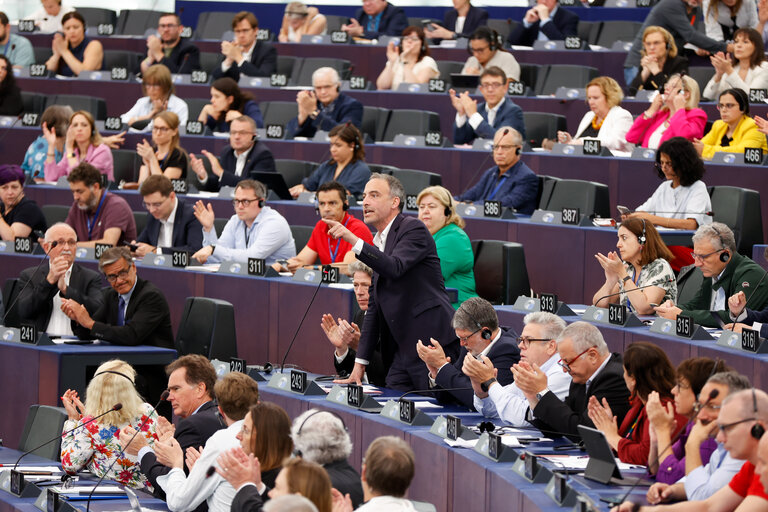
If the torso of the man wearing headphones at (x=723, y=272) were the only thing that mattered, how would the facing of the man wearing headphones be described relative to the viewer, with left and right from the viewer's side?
facing the viewer and to the left of the viewer

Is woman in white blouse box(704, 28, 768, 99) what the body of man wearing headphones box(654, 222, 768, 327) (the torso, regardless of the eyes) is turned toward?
no

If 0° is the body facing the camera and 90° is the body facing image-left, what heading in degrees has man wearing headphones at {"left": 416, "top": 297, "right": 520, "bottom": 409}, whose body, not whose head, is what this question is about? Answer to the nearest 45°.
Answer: approximately 45°

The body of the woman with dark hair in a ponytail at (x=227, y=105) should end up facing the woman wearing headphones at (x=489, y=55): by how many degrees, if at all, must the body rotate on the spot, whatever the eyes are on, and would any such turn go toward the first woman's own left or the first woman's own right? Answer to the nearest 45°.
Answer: approximately 135° to the first woman's own left

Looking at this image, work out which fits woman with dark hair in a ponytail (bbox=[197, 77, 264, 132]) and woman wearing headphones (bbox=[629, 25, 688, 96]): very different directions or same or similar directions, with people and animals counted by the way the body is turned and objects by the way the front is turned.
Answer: same or similar directions

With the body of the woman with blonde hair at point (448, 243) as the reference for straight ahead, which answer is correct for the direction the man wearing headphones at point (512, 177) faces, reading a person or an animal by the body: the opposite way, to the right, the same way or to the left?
the same way

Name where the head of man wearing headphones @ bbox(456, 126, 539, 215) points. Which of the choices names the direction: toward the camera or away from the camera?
toward the camera

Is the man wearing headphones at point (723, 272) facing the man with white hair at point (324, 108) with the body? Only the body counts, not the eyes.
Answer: no

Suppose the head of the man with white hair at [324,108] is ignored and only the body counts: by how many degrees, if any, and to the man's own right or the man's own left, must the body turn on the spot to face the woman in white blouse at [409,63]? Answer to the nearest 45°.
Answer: approximately 180°

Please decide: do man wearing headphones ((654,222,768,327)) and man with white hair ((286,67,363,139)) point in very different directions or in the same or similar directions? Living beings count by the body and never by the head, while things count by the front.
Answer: same or similar directions

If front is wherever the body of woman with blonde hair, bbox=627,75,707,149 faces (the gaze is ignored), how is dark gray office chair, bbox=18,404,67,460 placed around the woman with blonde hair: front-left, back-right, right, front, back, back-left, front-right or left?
front

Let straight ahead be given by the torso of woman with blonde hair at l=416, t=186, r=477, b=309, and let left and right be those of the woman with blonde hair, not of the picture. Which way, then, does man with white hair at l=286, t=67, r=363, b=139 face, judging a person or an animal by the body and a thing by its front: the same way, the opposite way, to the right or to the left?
the same way

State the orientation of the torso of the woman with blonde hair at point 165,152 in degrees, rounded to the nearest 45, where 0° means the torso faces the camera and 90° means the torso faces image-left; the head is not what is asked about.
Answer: approximately 45°

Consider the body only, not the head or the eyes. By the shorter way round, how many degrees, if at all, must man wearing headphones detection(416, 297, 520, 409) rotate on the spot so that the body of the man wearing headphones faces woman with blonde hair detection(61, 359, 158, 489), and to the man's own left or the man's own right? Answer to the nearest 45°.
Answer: approximately 45° to the man's own right

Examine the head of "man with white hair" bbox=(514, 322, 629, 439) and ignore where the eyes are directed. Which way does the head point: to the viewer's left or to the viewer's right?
to the viewer's left

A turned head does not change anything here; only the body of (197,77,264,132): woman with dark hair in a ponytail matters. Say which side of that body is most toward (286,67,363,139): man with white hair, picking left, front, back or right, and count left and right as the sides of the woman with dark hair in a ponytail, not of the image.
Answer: left

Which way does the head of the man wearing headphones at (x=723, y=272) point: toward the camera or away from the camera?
toward the camera

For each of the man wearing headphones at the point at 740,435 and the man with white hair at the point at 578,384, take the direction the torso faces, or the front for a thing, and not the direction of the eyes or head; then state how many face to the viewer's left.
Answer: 2
